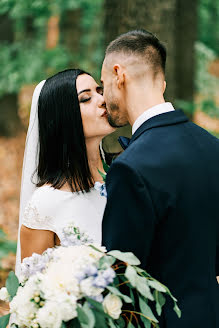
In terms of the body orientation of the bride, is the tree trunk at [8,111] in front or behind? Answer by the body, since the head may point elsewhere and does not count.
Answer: behind

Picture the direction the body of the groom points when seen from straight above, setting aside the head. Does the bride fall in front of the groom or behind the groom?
in front

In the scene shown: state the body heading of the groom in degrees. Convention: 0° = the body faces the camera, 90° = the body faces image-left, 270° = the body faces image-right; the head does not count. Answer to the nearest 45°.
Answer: approximately 135°

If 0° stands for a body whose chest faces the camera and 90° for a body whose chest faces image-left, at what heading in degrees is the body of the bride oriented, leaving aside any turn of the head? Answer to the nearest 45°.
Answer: approximately 315°

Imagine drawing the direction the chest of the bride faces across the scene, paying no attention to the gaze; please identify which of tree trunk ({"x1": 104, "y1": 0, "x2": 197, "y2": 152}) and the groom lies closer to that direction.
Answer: the groom

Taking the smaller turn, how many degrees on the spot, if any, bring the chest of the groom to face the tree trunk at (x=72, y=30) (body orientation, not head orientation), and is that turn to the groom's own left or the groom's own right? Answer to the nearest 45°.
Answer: approximately 45° to the groom's own right

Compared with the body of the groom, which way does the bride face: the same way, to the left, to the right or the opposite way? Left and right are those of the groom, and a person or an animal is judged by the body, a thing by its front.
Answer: the opposite way

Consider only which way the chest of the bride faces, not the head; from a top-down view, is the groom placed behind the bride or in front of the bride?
in front
